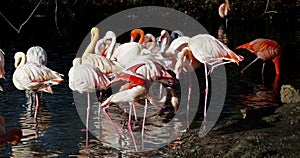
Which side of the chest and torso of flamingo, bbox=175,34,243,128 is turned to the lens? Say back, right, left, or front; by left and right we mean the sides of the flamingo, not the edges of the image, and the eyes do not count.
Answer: left

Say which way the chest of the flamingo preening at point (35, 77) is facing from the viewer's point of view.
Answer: to the viewer's left

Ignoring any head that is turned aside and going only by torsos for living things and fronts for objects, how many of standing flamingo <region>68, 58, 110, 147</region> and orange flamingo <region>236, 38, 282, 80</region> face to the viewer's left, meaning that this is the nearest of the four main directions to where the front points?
1

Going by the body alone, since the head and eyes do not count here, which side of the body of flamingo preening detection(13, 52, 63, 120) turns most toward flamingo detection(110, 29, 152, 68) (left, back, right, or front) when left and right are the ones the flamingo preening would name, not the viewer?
back
